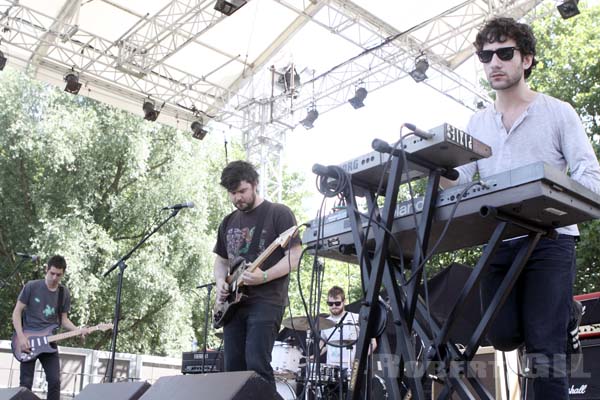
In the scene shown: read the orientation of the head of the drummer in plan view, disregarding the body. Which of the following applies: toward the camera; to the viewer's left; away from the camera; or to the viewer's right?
toward the camera

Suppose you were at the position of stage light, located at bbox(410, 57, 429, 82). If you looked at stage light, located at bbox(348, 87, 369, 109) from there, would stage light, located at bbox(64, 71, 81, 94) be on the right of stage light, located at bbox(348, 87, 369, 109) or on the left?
left

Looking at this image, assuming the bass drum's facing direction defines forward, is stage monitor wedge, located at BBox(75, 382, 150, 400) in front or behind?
in front

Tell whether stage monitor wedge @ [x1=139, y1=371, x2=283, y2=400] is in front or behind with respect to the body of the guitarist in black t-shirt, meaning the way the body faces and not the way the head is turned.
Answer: in front

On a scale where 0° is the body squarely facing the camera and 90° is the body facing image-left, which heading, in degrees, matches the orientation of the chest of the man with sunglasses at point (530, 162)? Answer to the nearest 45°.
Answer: approximately 45°

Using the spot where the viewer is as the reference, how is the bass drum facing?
facing the viewer and to the left of the viewer

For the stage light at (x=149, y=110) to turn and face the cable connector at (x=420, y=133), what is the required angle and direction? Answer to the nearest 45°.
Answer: approximately 45° to its right

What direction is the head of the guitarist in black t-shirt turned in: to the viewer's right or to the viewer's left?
to the viewer's left

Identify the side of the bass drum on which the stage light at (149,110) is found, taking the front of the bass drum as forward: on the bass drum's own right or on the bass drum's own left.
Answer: on the bass drum's own right

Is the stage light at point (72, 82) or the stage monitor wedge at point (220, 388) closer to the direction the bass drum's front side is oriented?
the stage monitor wedge
